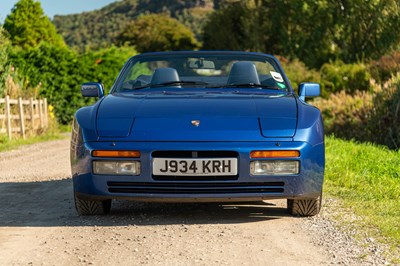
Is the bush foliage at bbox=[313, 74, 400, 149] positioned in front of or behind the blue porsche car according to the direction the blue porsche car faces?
behind

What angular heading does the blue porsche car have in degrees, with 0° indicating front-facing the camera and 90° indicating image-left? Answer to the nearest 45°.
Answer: approximately 0°

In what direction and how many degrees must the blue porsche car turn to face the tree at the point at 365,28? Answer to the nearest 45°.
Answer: approximately 180°

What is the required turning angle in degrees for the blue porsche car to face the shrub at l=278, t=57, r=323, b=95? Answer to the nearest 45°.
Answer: approximately 180°

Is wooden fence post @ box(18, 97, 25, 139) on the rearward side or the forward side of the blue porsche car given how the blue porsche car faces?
on the rearward side

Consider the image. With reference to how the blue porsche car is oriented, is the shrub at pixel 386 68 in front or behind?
behind
